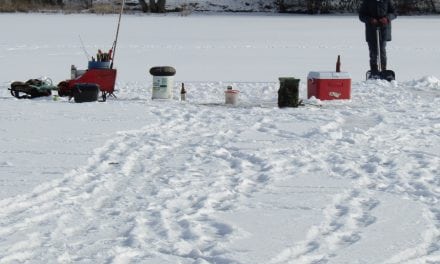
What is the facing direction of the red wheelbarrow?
to the viewer's left

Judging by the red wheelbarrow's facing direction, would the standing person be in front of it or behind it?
behind

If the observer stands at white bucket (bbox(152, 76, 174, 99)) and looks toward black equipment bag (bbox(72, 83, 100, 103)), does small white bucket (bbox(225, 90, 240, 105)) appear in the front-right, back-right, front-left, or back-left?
back-left

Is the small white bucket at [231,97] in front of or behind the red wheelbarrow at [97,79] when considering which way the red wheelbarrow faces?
behind

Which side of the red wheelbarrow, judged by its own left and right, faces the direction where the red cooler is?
back

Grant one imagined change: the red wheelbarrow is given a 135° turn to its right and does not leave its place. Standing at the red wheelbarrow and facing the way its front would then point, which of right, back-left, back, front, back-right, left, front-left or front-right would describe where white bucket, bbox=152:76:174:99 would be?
front-right

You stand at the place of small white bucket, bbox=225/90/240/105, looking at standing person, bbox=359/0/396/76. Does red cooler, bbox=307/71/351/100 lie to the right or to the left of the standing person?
right
